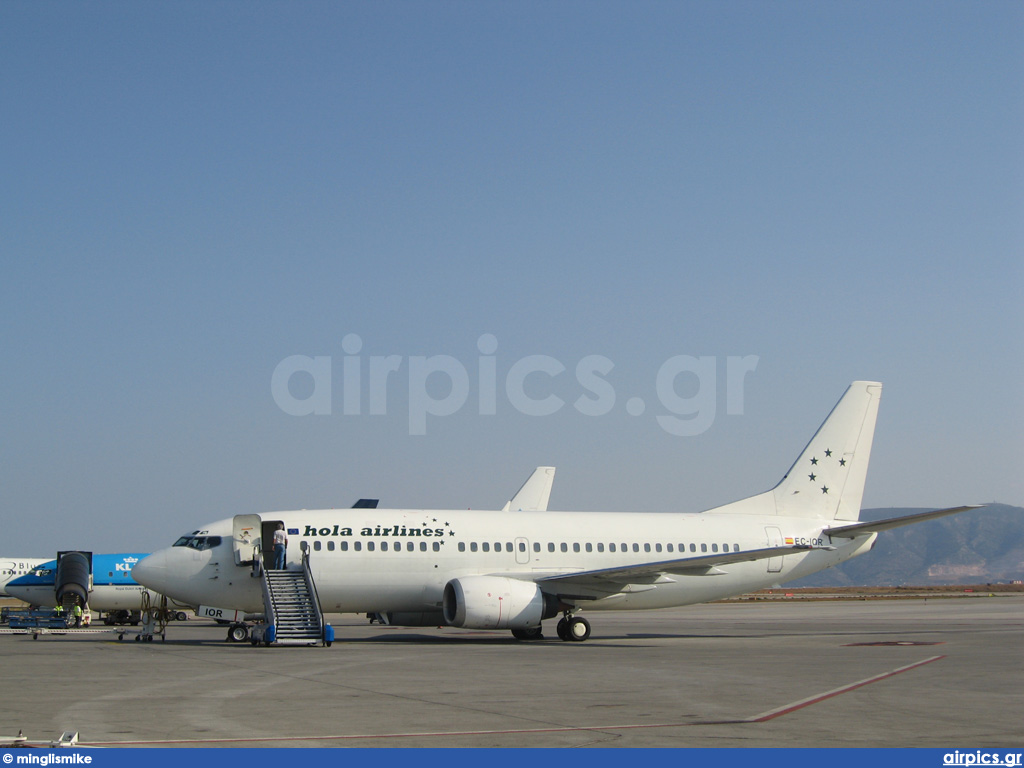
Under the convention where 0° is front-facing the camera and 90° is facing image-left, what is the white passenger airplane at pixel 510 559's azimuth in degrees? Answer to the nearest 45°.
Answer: approximately 90°
